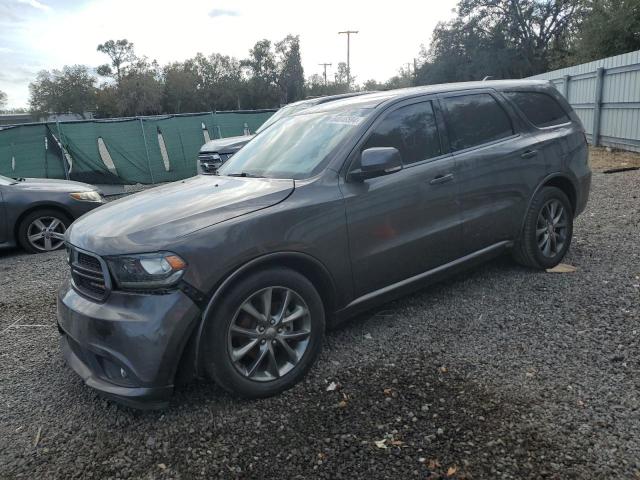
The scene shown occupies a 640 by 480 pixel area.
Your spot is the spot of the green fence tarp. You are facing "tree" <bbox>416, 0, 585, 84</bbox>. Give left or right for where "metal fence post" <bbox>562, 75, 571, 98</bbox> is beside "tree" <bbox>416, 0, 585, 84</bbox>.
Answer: right

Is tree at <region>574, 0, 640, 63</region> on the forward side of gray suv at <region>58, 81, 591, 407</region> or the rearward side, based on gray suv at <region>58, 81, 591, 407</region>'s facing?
on the rearward side

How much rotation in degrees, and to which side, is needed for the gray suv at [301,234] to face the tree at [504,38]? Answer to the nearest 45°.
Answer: approximately 135° to its right

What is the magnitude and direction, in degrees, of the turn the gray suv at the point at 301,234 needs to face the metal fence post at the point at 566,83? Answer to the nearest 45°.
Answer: approximately 180°

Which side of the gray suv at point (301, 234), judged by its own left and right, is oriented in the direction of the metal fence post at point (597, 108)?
back

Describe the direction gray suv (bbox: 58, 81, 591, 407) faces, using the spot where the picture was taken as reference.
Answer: facing the viewer and to the left of the viewer
